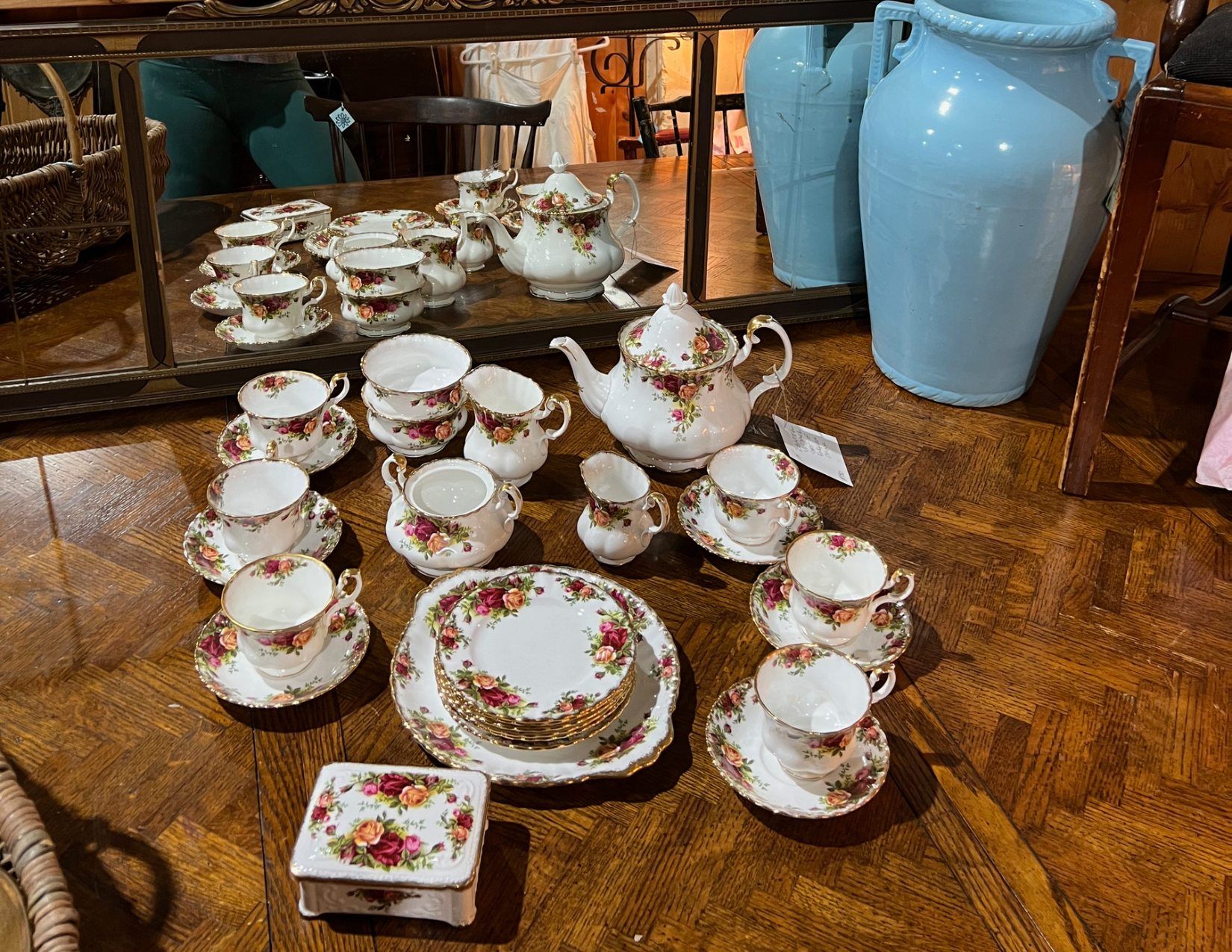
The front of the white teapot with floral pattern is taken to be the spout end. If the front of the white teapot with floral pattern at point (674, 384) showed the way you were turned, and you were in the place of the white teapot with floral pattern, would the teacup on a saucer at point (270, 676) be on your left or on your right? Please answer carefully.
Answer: on your left

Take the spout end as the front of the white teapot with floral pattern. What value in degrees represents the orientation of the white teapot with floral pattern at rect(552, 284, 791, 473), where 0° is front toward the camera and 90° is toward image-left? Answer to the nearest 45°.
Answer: approximately 90°

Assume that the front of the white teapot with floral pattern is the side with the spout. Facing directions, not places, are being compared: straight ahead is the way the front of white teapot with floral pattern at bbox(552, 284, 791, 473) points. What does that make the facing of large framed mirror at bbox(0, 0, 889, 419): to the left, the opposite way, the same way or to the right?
to the left

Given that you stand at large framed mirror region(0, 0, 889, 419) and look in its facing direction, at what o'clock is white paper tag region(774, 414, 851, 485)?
The white paper tag is roughly at 10 o'clock from the large framed mirror.

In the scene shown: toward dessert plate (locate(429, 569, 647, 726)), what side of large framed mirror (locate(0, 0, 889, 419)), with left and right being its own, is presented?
front

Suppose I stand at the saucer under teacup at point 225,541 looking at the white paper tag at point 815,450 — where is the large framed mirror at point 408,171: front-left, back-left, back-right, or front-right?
front-left

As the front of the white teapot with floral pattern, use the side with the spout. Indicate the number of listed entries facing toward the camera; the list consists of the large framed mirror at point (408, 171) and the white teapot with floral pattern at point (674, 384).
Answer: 1

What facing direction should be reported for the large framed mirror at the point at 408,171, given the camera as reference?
facing the viewer

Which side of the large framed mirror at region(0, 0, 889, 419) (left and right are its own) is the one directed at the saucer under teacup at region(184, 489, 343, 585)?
front
